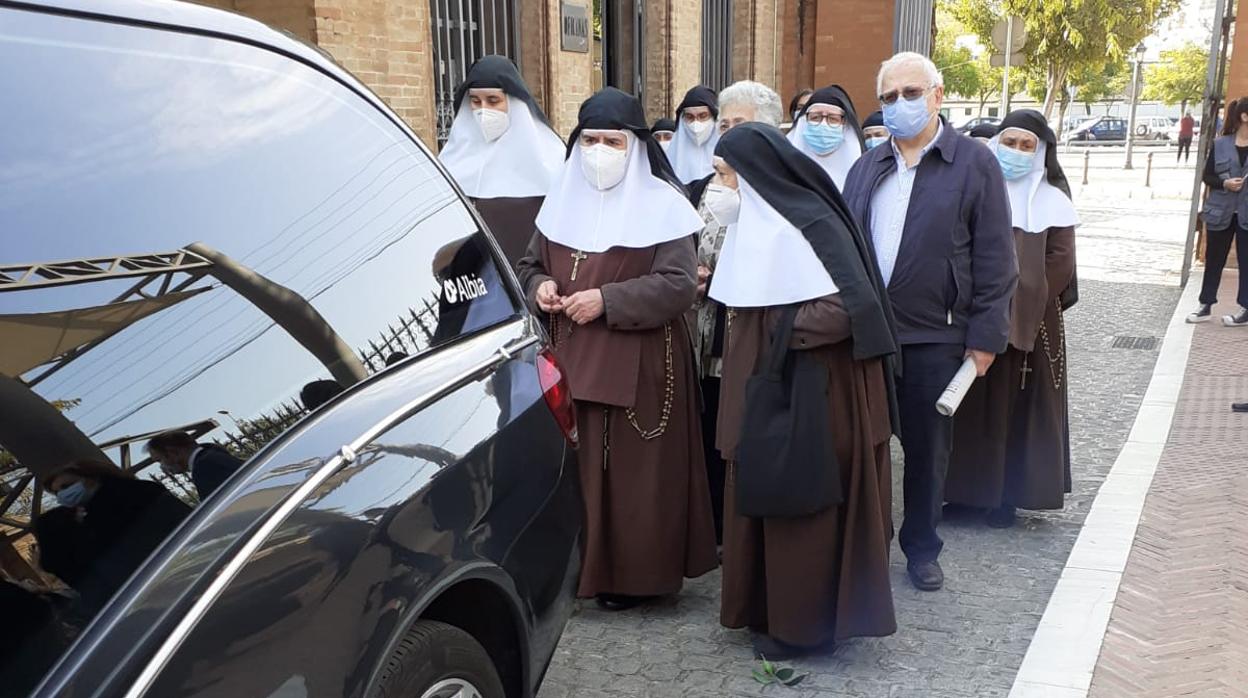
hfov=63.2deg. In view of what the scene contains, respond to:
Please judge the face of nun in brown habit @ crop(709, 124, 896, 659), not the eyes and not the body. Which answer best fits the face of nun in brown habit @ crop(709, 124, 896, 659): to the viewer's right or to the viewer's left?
to the viewer's left

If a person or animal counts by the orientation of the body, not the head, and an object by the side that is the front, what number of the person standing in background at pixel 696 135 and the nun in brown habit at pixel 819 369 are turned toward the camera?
1

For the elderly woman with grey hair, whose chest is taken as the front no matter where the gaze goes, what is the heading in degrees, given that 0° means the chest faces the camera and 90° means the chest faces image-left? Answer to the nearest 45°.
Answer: approximately 45°

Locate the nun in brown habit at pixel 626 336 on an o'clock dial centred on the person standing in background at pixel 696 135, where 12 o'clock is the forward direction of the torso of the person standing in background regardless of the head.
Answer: The nun in brown habit is roughly at 12 o'clock from the person standing in background.

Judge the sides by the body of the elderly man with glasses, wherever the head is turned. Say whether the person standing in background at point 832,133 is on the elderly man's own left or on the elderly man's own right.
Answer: on the elderly man's own right

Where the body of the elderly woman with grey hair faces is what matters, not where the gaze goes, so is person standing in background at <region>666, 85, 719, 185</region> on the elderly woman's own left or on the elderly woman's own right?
on the elderly woman's own right

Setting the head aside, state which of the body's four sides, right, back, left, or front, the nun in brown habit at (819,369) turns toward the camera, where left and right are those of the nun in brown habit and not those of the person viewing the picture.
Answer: left

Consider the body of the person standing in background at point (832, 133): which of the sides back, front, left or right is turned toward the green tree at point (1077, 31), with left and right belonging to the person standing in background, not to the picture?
back

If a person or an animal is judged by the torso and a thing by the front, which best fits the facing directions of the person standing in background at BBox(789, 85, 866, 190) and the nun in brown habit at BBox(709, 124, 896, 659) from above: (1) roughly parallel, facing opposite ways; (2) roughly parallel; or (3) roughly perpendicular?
roughly perpendicular

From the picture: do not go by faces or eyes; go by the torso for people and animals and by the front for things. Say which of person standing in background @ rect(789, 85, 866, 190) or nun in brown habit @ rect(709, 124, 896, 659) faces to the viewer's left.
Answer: the nun in brown habit

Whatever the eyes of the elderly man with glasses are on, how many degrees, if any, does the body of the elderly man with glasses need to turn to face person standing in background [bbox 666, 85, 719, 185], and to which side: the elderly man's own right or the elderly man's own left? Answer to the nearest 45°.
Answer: approximately 90° to the elderly man's own right

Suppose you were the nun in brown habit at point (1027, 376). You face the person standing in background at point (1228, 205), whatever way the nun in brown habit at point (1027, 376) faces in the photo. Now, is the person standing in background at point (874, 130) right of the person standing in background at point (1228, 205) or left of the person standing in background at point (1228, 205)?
left

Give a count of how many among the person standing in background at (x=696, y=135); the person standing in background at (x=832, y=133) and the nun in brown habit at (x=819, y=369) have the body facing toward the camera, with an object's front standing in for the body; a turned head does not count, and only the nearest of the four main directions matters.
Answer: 2

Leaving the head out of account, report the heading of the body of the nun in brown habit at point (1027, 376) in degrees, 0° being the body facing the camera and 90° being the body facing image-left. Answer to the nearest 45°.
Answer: approximately 45°
